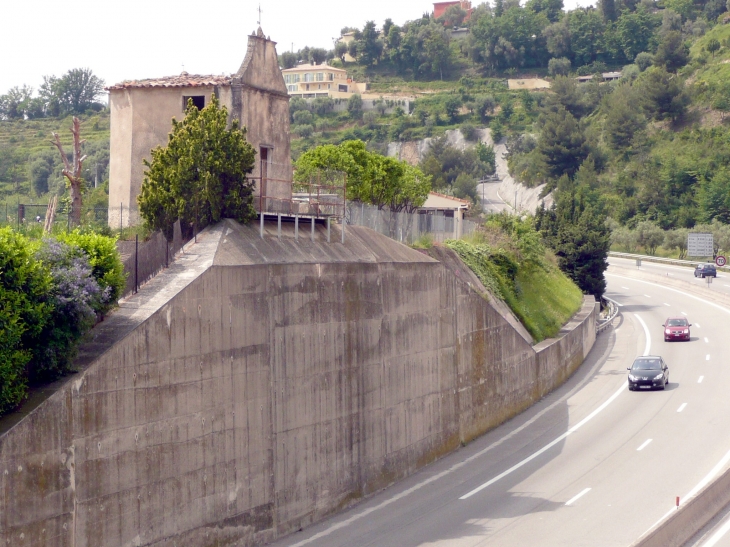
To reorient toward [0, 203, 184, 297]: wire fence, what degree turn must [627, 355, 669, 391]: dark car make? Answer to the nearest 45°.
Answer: approximately 45° to its right

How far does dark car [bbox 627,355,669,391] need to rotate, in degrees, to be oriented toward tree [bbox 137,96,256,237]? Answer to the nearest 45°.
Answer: approximately 45° to its right

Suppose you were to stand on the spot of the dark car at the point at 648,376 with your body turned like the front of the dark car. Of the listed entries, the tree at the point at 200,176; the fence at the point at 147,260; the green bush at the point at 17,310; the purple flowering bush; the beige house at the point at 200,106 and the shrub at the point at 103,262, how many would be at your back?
0

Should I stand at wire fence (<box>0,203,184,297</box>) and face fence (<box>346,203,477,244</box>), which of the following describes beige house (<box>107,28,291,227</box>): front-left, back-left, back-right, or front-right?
front-left

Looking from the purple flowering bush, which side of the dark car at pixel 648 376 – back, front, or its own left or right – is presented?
front

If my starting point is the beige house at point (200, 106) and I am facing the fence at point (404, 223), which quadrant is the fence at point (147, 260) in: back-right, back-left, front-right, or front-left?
back-right

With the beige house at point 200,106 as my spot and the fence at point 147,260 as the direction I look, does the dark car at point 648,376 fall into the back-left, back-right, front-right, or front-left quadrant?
back-left

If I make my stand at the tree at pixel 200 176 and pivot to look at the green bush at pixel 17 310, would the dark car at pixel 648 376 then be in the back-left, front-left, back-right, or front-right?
back-left

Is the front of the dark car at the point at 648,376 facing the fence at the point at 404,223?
no

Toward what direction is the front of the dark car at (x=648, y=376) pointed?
toward the camera

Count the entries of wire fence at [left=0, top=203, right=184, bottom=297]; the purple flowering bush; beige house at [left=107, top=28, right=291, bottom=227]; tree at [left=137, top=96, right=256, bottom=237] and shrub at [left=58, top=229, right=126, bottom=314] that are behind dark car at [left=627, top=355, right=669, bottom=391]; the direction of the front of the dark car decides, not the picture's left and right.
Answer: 0

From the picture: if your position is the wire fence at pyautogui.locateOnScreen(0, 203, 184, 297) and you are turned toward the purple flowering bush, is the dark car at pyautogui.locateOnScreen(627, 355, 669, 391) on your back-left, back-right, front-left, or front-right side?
back-left

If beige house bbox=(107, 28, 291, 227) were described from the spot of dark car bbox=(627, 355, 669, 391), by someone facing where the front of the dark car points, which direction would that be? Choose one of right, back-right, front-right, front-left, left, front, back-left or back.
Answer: front-right

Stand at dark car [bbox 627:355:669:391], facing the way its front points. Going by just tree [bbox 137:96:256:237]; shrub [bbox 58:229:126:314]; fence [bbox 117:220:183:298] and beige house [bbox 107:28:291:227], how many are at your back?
0

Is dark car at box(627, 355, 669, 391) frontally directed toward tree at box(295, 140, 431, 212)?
no

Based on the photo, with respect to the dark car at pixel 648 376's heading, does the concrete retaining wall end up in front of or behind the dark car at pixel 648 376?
in front

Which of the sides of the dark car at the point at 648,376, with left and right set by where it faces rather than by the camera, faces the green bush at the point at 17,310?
front
